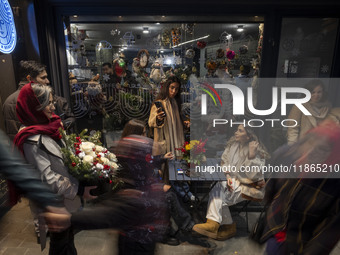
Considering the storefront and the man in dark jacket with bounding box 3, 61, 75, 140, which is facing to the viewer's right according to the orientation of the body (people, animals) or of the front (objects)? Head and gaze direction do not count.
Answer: the man in dark jacket

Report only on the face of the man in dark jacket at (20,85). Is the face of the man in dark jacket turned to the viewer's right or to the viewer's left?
to the viewer's right

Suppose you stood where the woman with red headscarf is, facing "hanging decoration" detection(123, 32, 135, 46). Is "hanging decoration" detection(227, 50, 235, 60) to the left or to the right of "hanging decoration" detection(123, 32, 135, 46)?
right

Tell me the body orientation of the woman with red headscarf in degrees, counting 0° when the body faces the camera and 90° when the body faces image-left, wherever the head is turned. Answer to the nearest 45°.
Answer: approximately 270°

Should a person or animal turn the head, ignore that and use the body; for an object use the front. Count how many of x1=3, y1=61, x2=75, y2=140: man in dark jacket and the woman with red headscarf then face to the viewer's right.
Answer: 2

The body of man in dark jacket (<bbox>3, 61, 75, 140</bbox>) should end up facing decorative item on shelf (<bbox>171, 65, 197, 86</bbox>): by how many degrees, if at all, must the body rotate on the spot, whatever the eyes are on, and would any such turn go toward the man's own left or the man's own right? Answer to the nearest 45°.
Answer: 0° — they already face it

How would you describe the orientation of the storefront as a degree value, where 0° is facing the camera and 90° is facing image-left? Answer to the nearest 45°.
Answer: approximately 0°

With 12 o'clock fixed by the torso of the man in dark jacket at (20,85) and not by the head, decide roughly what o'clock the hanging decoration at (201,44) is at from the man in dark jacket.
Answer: The hanging decoration is roughly at 12 o'clock from the man in dark jacket.

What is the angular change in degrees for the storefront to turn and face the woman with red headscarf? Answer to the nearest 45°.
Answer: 0° — it already faces them
